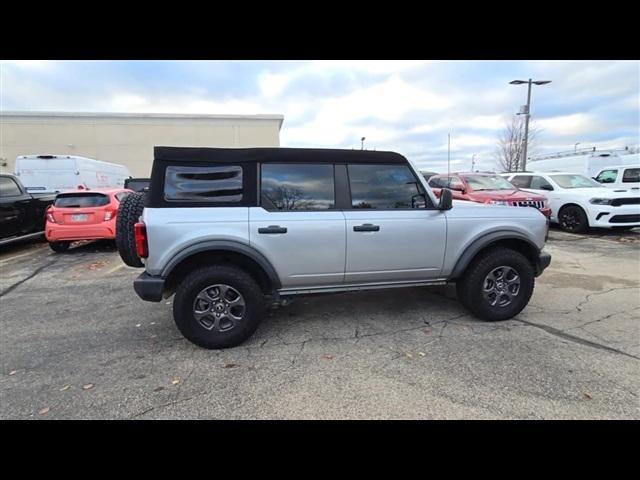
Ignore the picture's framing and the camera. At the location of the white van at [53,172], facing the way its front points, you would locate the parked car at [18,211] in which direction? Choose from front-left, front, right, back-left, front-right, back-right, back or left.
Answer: back-right

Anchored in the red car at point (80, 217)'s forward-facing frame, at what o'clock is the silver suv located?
The silver suv is roughly at 4 o'clock from the red car.

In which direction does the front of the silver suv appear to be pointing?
to the viewer's right

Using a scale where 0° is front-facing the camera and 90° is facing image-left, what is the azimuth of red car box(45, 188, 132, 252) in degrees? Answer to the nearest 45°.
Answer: approximately 225°

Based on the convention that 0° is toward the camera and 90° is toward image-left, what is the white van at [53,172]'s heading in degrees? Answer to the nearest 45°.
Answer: approximately 225°

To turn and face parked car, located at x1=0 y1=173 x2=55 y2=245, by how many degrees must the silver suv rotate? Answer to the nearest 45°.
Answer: approximately 135° to its left

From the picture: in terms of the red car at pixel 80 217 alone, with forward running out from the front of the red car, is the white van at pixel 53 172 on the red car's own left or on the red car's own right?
on the red car's own left

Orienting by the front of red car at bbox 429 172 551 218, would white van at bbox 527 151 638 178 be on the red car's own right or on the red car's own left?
on the red car's own left
